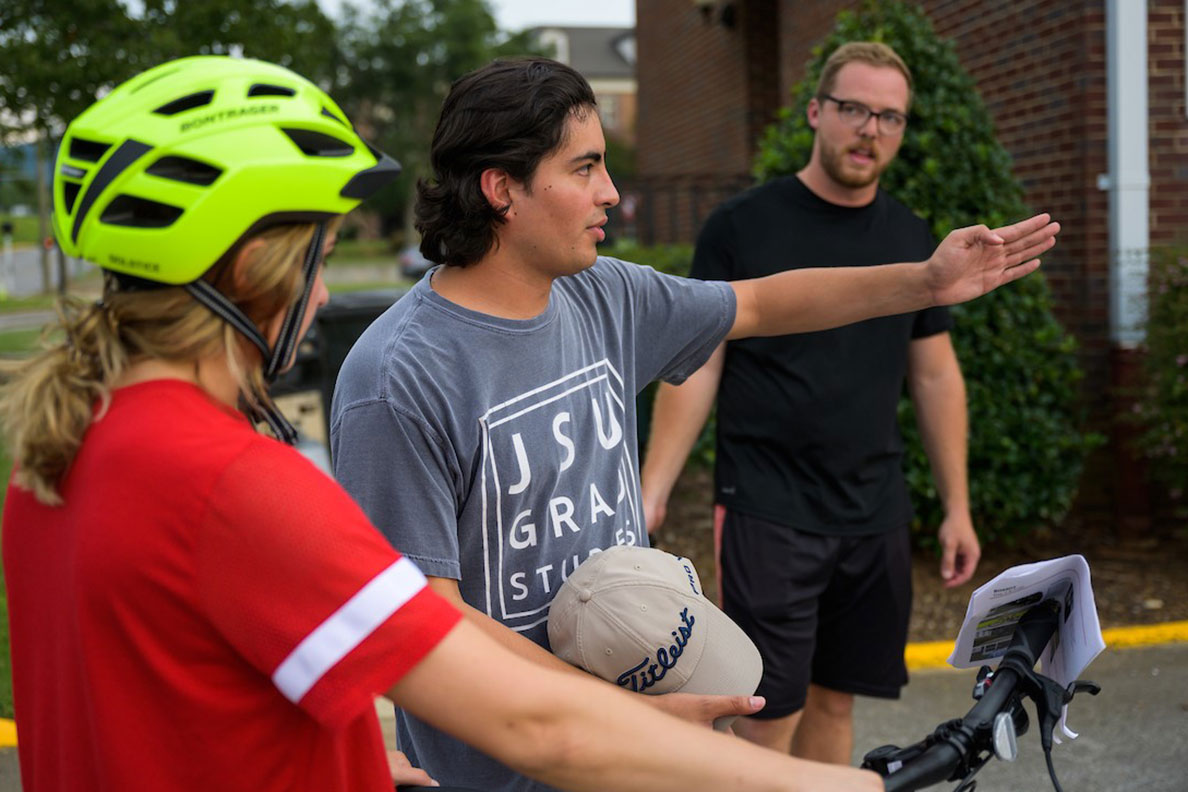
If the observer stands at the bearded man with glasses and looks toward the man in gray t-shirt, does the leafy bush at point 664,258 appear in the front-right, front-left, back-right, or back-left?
back-right

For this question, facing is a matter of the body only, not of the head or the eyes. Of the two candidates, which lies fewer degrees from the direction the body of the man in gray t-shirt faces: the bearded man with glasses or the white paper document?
the white paper document

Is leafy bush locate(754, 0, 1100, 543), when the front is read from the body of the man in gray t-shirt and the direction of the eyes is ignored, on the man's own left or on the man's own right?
on the man's own left

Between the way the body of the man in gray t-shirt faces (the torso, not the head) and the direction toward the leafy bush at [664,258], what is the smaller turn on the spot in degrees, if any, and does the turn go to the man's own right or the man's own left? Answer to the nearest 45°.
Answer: approximately 135° to the man's own left

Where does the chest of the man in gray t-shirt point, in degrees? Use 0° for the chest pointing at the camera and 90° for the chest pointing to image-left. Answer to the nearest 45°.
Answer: approximately 315°

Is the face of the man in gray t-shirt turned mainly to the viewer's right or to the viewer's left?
to the viewer's right

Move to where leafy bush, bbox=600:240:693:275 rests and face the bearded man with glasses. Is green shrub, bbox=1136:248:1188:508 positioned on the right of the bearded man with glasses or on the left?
left
